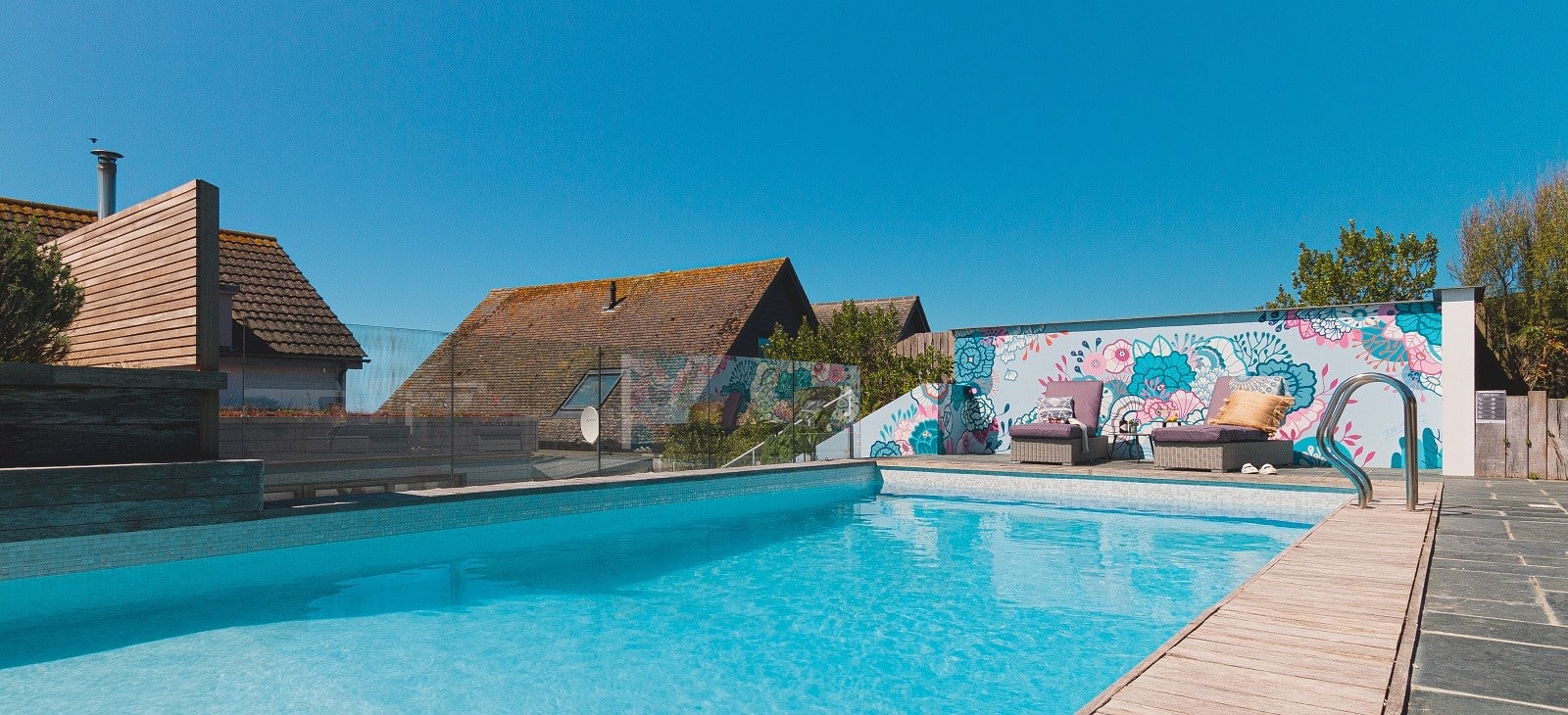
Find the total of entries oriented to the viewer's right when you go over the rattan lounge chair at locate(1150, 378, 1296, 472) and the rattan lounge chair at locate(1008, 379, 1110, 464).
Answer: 0

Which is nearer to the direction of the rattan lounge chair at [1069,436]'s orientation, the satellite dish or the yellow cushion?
the satellite dish

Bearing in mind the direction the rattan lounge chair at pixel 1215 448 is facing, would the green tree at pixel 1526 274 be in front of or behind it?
behind

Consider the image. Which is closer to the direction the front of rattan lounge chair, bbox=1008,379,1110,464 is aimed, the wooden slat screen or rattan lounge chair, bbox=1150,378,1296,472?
the wooden slat screen

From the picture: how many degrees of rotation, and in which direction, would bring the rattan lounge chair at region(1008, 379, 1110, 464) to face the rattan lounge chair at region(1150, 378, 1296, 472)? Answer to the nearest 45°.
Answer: approximately 90° to its left

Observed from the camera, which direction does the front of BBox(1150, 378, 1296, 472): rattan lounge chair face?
facing the viewer and to the left of the viewer

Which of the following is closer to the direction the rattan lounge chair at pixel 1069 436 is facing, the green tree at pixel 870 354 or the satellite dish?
the satellite dish
